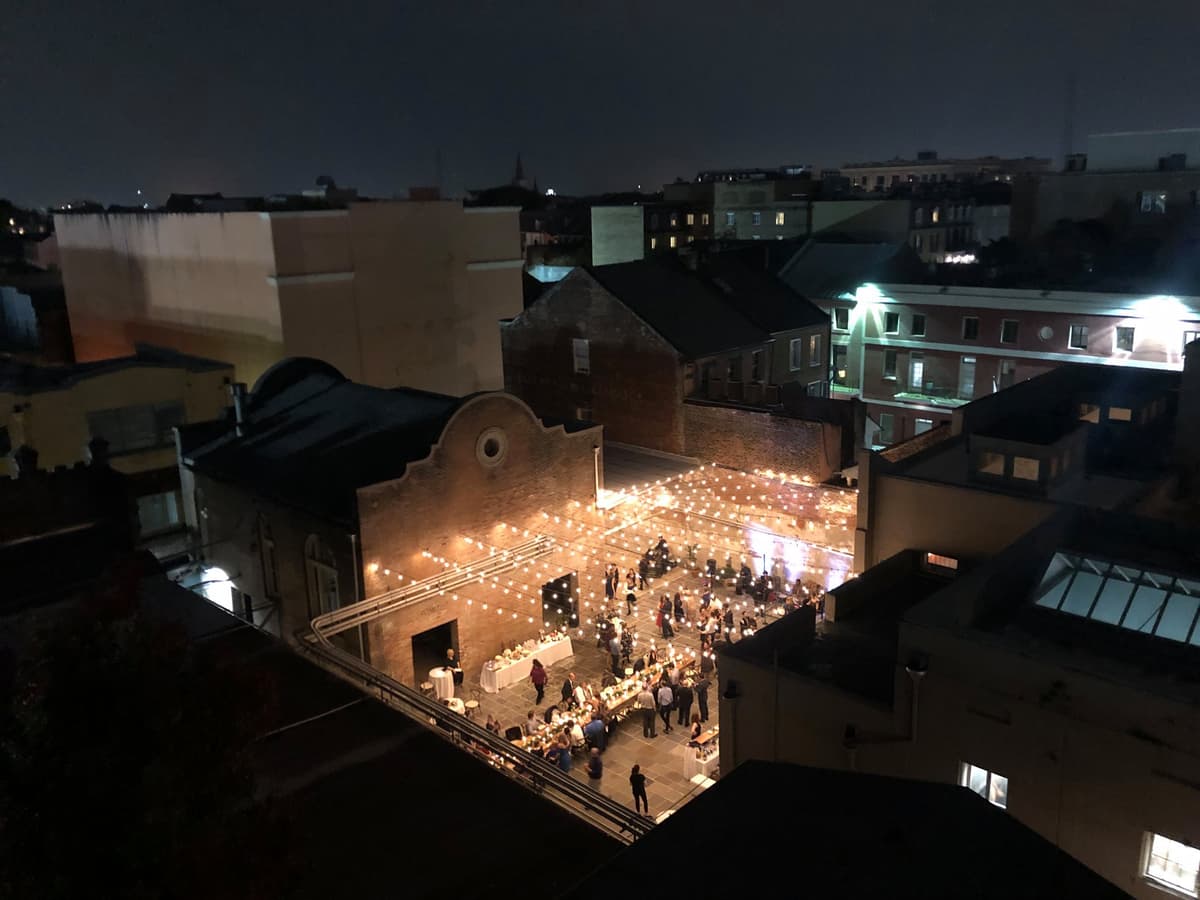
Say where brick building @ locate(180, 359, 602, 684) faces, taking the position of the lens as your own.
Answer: facing the viewer and to the right of the viewer

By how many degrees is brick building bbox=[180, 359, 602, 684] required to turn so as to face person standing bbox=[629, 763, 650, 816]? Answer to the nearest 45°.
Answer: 0° — it already faces them

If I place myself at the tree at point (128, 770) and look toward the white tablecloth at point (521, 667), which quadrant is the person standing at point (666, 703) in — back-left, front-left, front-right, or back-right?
front-right

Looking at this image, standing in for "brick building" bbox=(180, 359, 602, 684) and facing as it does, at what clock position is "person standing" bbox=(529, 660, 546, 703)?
The person standing is roughly at 12 o'clock from the brick building.

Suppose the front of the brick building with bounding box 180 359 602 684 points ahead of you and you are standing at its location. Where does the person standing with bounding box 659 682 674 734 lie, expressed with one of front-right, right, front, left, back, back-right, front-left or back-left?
front

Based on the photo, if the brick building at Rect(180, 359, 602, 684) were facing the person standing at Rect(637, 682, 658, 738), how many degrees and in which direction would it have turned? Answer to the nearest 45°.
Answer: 0° — it already faces them

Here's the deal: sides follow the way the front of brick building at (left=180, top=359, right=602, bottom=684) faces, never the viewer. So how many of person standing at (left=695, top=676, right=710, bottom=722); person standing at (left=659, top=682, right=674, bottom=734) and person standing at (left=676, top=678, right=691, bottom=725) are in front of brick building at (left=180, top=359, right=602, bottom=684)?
3

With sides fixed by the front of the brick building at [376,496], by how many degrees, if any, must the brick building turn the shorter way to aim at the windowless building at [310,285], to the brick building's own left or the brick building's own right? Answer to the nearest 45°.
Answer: approximately 135° to the brick building's own left

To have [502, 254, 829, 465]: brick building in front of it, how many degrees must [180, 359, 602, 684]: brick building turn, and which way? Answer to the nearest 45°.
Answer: approximately 90° to its left

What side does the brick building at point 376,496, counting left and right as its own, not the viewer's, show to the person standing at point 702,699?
front
